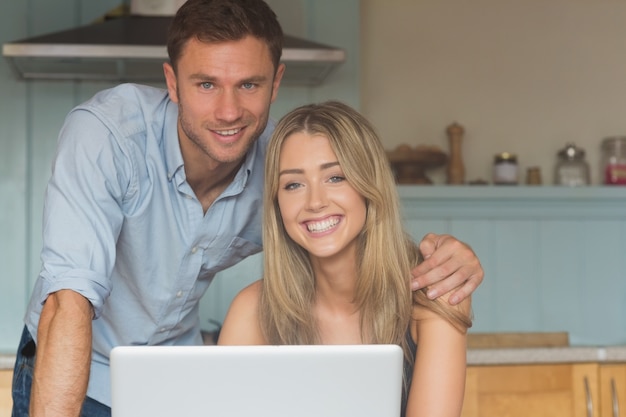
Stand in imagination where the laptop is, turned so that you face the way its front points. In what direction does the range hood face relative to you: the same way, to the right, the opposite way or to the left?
the opposite way

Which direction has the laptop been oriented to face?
away from the camera

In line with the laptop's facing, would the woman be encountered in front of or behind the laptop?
in front

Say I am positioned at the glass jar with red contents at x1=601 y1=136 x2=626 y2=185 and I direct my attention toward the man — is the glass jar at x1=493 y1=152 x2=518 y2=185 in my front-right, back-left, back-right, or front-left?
front-right

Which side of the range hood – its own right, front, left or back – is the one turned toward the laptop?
front

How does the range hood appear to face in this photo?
toward the camera

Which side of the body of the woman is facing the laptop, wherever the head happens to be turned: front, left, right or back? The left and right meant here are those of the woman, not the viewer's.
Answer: front

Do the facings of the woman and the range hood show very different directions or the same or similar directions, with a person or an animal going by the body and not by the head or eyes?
same or similar directions

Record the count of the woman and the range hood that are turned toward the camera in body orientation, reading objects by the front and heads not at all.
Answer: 2

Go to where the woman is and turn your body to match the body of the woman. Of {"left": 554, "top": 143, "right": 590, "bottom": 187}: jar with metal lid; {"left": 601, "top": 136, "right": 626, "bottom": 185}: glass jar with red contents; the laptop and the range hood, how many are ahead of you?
1

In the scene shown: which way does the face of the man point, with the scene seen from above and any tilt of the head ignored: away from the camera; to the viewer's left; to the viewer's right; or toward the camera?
toward the camera

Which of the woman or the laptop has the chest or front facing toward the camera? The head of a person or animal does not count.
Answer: the woman

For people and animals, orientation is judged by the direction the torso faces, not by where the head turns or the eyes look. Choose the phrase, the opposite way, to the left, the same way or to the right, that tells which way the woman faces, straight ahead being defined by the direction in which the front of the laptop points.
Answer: the opposite way
